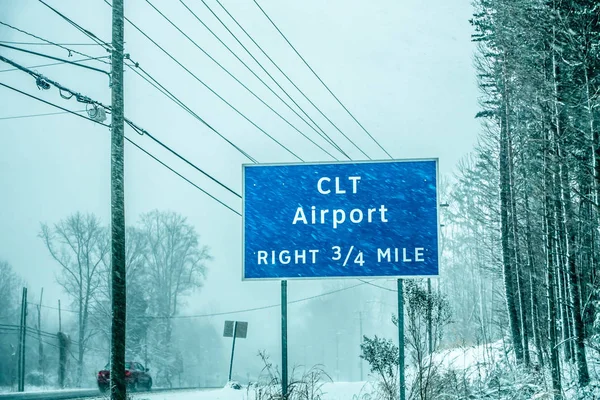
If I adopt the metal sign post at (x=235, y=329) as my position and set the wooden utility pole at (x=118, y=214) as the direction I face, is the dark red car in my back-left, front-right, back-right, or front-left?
back-right

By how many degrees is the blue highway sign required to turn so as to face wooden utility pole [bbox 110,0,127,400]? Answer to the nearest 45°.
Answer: approximately 135° to its right

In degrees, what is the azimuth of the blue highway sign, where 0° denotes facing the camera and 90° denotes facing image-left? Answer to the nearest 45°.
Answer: approximately 0°
